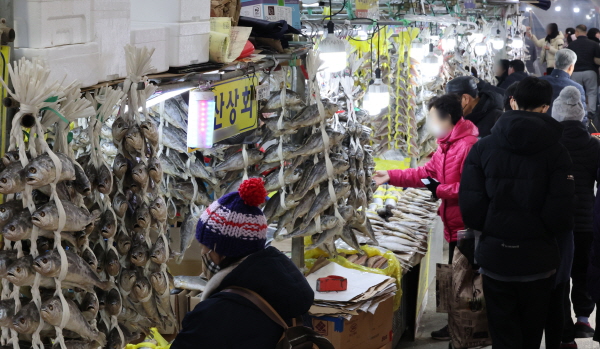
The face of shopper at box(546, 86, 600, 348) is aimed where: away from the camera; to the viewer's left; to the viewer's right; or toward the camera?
away from the camera

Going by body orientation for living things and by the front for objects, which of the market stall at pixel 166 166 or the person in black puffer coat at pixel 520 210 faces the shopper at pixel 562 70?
the person in black puffer coat

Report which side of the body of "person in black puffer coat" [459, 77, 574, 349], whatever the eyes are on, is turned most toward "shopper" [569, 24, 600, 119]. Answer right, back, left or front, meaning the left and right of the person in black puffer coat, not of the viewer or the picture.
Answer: front

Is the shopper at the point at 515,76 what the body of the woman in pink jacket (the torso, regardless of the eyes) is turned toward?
no

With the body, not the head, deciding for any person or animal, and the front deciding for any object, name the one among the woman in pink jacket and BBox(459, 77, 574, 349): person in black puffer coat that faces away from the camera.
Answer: the person in black puffer coat

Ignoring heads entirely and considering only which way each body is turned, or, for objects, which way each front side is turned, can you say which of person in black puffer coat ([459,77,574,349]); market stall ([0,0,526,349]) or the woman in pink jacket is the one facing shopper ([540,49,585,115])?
the person in black puffer coat

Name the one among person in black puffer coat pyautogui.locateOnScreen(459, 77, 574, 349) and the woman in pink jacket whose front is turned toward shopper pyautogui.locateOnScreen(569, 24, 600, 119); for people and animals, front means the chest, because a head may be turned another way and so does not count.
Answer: the person in black puffer coat

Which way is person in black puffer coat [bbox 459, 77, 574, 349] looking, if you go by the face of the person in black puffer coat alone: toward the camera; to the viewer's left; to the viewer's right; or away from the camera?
away from the camera

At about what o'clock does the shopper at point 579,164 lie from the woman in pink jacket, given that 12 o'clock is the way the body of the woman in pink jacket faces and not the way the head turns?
The shopper is roughly at 6 o'clock from the woman in pink jacket.

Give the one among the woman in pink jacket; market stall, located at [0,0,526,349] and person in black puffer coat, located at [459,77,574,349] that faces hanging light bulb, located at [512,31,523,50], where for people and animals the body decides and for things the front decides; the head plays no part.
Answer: the person in black puffer coat

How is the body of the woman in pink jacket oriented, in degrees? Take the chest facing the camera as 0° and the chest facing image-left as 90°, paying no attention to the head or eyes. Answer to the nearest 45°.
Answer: approximately 90°

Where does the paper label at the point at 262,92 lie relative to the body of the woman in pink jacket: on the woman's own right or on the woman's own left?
on the woman's own left

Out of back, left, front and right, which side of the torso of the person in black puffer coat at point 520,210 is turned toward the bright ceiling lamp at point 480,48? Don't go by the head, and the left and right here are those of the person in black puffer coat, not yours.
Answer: front

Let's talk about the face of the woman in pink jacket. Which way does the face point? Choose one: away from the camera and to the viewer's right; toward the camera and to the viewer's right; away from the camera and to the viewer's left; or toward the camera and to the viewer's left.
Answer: toward the camera and to the viewer's left

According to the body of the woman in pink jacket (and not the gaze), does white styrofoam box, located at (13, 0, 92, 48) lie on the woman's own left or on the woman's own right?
on the woman's own left

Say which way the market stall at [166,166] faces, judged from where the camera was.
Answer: facing the viewer and to the right of the viewer

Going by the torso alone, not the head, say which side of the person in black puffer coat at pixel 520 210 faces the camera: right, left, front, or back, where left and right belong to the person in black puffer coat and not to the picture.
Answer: back

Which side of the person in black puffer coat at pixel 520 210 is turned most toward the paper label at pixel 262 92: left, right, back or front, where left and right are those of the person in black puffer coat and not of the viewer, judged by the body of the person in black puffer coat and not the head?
left

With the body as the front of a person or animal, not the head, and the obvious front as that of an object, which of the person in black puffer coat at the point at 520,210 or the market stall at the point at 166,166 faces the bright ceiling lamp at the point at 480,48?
the person in black puffer coat

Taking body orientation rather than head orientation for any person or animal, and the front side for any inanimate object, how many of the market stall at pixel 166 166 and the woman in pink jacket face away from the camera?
0
